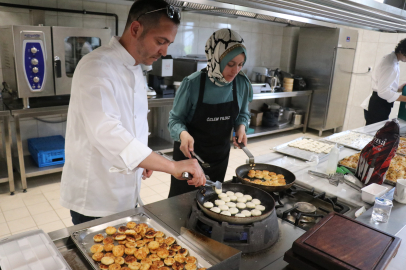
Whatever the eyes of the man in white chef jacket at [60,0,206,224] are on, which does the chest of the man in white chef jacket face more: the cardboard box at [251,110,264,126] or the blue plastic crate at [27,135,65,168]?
the cardboard box

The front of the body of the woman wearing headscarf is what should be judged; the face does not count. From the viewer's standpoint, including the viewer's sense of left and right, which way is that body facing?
facing the viewer and to the right of the viewer

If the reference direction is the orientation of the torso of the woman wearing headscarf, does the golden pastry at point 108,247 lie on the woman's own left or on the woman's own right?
on the woman's own right

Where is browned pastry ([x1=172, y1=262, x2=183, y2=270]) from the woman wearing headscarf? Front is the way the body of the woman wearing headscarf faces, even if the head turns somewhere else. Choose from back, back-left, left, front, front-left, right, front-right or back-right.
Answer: front-right

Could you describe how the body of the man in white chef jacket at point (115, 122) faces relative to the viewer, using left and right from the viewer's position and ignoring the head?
facing to the right of the viewer

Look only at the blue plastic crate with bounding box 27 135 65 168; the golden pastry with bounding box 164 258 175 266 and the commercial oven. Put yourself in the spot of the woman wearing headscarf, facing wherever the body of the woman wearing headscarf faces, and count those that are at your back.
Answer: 2

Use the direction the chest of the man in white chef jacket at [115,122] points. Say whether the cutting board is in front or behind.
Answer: in front

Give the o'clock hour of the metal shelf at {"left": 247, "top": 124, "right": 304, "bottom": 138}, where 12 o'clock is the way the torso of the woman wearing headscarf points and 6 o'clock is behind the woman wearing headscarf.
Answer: The metal shelf is roughly at 8 o'clock from the woman wearing headscarf.

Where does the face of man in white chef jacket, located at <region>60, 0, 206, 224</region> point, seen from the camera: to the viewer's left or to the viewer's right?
to the viewer's right

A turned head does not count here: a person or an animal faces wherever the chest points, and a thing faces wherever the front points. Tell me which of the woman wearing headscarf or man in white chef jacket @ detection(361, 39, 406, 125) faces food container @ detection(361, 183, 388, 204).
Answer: the woman wearing headscarf

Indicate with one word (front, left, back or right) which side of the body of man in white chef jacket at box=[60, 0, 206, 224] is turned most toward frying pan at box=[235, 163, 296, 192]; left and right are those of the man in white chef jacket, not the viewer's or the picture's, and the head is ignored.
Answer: front
